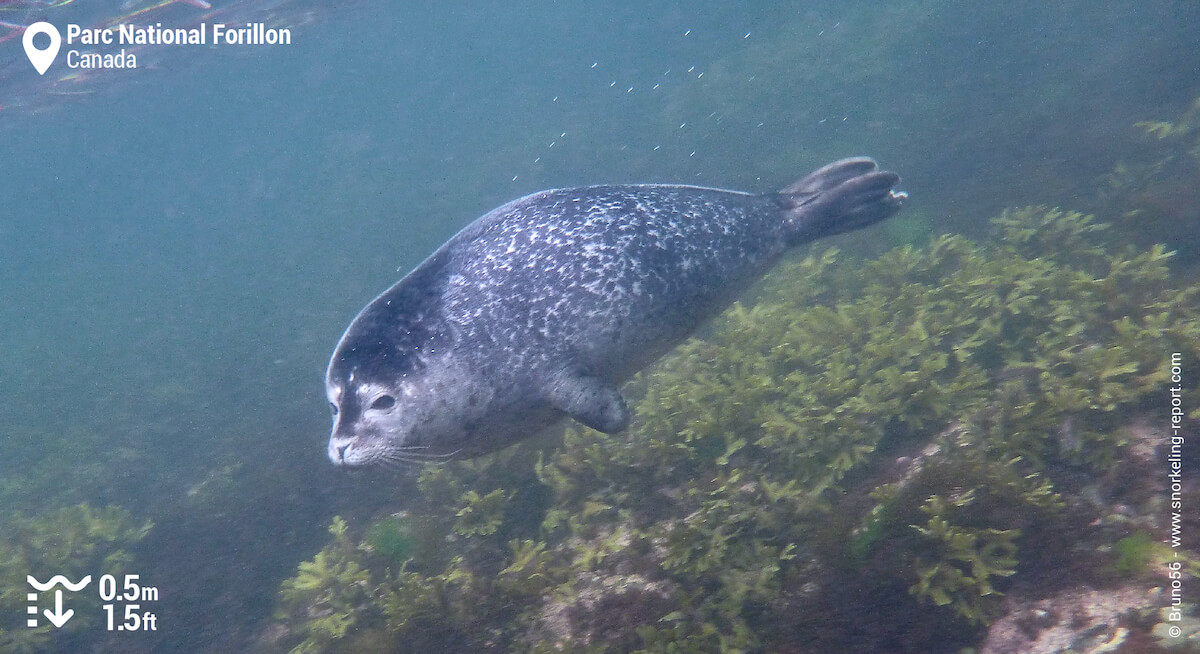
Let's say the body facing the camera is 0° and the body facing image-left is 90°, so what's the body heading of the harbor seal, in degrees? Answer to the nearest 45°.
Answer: approximately 45°
